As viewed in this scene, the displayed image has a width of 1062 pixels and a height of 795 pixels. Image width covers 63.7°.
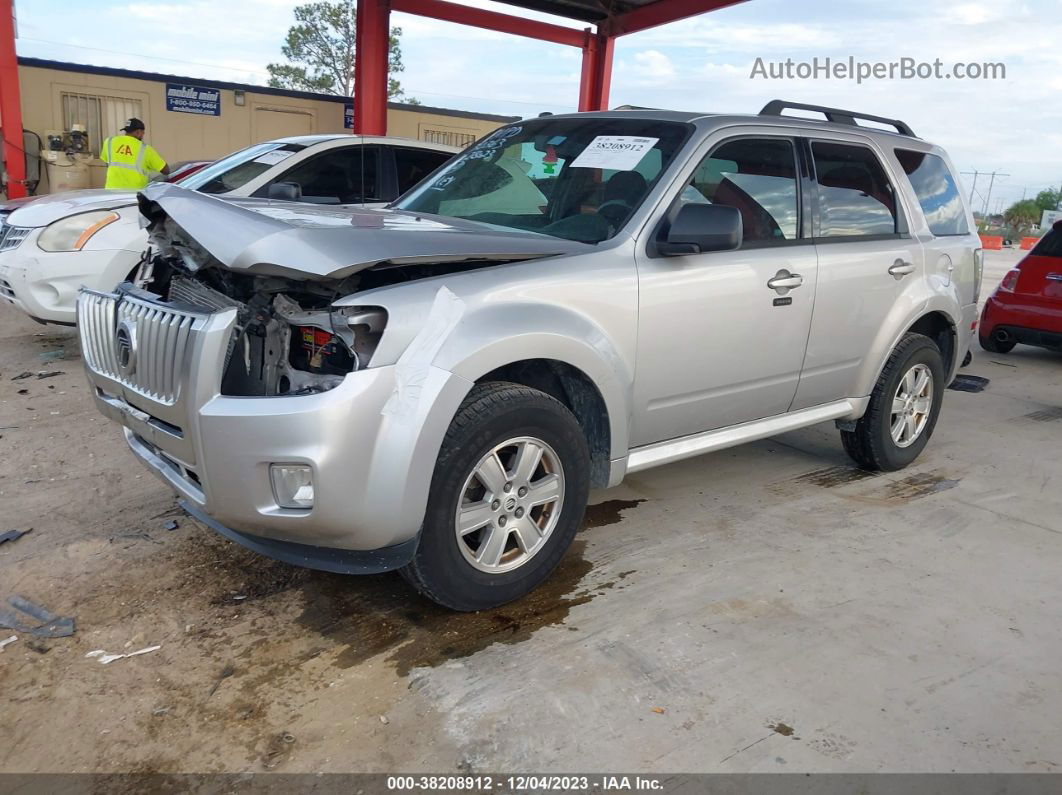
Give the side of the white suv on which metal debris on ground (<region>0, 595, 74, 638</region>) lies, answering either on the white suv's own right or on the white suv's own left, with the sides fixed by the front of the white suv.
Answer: on the white suv's own left

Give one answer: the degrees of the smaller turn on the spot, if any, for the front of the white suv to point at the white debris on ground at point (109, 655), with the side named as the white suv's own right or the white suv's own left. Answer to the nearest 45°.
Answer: approximately 45° to the white suv's own left

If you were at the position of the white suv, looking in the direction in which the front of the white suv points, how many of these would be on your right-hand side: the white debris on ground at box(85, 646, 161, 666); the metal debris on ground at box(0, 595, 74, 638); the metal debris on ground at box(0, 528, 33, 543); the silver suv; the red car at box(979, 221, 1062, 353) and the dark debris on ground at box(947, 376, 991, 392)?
0

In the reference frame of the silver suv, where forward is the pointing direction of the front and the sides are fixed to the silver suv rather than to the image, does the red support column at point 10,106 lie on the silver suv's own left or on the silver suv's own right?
on the silver suv's own right

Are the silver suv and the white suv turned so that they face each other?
no

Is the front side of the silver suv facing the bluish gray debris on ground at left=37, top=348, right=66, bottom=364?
no

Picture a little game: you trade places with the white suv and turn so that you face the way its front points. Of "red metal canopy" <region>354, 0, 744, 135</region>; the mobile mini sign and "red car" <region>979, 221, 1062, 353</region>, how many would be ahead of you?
0

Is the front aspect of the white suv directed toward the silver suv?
no

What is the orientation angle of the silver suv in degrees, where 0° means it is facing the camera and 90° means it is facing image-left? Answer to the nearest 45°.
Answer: approximately 45°

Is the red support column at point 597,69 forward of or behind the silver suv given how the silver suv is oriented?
behind

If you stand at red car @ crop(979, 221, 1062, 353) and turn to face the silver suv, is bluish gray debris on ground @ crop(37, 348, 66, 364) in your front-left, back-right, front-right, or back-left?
front-right

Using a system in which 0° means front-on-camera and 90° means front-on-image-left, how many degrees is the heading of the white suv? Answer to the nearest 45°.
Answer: approximately 45°

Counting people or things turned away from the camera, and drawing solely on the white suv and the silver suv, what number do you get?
0

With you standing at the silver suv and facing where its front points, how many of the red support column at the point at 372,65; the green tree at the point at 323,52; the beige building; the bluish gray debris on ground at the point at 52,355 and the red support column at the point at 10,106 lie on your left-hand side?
0

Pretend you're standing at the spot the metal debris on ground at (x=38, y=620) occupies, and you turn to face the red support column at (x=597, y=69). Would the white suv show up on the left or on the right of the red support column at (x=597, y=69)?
left

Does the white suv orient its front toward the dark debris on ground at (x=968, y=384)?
no

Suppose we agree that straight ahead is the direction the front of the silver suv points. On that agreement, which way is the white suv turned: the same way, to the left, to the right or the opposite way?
the same way

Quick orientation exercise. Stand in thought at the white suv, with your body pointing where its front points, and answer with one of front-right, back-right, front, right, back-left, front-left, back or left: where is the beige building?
back-right
